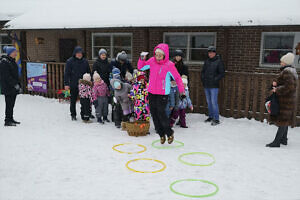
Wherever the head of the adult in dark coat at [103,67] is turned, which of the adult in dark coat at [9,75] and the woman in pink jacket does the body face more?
the woman in pink jacket

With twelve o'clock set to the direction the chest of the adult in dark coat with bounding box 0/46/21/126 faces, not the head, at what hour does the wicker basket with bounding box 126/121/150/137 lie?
The wicker basket is roughly at 1 o'clock from the adult in dark coat.

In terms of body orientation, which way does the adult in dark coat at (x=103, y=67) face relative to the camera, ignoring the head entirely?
toward the camera

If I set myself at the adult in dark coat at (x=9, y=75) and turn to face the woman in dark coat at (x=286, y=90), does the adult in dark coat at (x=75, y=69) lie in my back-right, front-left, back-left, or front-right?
front-left

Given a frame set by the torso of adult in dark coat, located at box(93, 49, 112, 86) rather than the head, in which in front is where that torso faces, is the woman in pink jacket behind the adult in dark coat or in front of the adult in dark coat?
in front

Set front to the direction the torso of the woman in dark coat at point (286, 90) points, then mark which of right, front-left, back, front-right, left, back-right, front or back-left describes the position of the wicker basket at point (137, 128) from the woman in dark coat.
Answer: front

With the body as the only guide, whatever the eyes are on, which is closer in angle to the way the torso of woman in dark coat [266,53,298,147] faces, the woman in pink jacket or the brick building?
the woman in pink jacket

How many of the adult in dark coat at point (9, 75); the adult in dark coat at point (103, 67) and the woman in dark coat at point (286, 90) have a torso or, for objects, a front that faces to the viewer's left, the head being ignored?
1

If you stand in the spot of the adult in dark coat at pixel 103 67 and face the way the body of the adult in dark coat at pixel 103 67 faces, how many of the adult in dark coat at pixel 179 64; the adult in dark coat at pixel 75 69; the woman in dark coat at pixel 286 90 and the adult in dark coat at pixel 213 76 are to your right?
1

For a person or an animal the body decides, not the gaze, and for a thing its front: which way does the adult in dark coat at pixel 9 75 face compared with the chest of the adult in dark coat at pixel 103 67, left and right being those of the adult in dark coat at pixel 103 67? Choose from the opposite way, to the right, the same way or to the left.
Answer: to the left

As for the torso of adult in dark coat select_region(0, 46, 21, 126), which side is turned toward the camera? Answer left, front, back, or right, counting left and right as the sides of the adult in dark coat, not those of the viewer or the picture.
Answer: right

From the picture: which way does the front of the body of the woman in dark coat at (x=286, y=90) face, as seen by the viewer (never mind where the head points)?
to the viewer's left

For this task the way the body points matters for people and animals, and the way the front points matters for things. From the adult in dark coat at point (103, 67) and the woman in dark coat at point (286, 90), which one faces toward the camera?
the adult in dark coat

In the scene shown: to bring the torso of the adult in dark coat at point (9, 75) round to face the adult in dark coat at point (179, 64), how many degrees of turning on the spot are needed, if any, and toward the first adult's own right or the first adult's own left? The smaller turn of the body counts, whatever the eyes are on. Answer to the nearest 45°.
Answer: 0° — they already face them

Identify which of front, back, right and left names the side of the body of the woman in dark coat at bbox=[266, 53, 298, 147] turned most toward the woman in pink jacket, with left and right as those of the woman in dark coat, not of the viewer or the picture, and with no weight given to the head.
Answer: front
